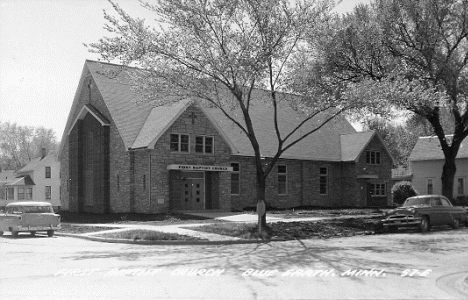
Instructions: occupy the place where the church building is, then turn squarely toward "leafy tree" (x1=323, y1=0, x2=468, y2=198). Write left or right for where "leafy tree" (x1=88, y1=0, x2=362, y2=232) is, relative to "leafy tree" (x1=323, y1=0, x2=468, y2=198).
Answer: right

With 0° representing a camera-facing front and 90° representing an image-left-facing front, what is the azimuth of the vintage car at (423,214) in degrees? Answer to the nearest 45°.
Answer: approximately 45°

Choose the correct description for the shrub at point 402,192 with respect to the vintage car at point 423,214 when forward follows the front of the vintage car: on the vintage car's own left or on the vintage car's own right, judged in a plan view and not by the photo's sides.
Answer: on the vintage car's own right

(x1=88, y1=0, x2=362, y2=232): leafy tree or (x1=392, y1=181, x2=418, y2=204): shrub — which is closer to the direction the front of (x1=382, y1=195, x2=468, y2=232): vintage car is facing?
the leafy tree

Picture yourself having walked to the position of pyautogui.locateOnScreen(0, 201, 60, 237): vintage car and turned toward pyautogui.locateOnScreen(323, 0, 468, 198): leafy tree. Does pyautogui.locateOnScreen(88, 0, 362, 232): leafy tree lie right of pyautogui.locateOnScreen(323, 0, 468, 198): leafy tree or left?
right

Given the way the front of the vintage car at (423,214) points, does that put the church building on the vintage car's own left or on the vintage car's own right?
on the vintage car's own right
